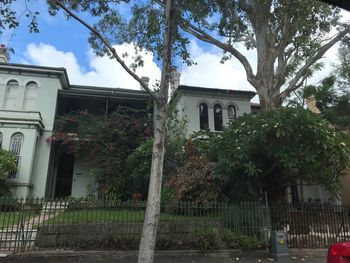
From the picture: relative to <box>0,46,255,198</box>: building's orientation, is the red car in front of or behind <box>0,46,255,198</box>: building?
in front

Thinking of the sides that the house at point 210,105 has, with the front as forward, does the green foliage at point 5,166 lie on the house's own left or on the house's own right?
on the house's own right

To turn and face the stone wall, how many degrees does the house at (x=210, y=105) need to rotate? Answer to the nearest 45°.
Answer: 0° — it already faces it

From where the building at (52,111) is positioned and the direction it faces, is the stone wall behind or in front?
in front

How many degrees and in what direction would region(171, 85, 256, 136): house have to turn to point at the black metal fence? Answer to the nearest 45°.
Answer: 0° — it already faces it

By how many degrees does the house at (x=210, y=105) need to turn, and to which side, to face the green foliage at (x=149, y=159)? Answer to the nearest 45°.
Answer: approximately 45° to its right

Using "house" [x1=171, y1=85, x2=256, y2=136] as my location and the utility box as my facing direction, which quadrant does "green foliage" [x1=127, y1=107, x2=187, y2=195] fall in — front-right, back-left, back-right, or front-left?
front-right

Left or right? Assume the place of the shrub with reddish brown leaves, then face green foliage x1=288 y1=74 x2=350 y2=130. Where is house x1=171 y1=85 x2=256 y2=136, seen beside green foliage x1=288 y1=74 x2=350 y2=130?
left

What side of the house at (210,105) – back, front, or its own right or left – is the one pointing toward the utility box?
front

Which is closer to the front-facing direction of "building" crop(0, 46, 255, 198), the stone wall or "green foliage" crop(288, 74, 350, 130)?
the stone wall

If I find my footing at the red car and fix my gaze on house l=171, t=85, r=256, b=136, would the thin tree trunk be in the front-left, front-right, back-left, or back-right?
front-left

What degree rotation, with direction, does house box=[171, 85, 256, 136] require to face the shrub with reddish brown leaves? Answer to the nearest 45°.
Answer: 0° — it already faces it

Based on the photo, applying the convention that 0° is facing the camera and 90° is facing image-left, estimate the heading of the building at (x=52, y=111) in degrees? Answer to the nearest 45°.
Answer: approximately 0°

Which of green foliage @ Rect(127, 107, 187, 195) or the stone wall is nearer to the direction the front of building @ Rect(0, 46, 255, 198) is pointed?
the stone wall
